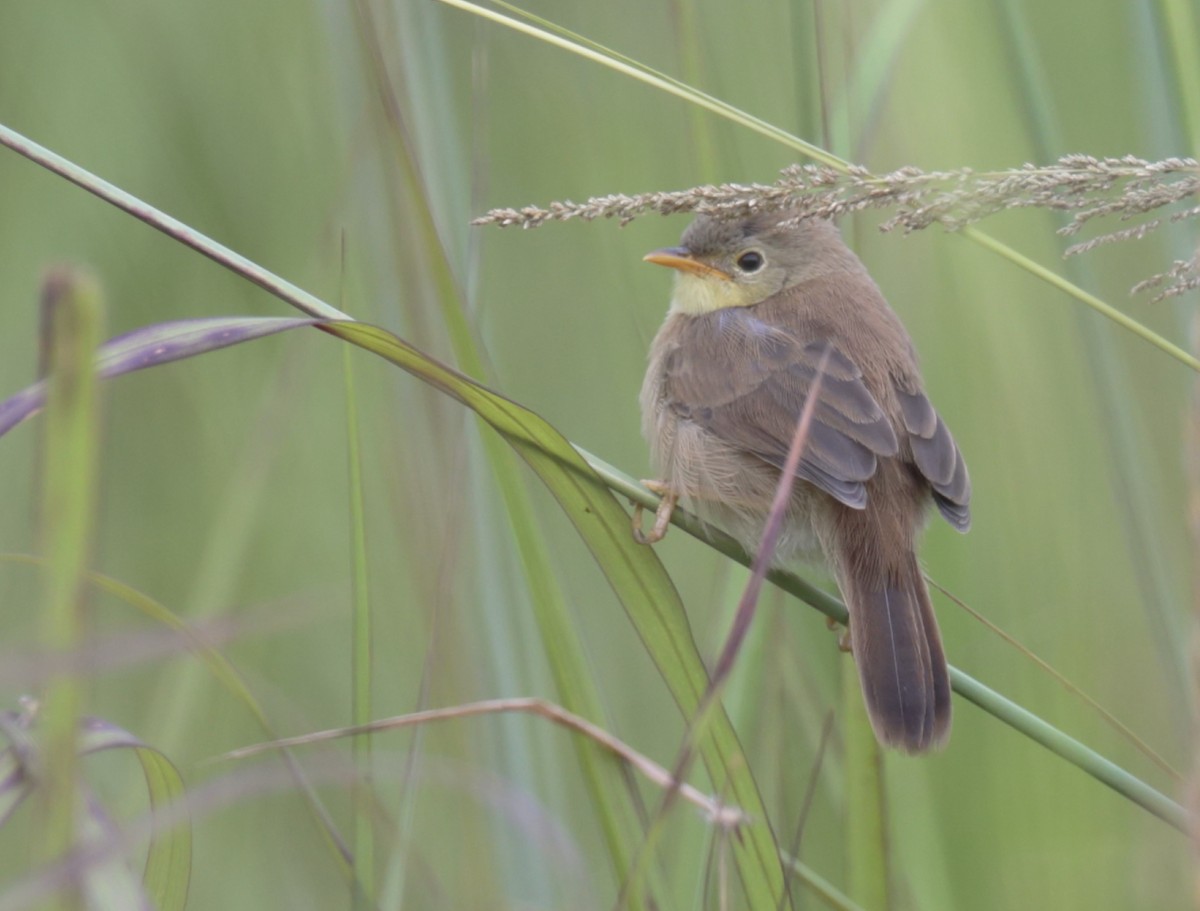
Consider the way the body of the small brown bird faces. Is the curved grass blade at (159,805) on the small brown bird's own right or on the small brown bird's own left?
on the small brown bird's own left

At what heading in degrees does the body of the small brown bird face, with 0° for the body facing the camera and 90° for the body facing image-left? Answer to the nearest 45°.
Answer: approximately 135°

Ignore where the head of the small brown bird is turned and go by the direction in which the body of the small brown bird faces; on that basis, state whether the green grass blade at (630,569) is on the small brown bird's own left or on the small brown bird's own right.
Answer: on the small brown bird's own left

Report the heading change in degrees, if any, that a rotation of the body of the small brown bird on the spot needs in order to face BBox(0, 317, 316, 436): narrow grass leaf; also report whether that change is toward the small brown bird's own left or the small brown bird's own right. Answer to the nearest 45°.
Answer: approximately 90° to the small brown bird's own left
